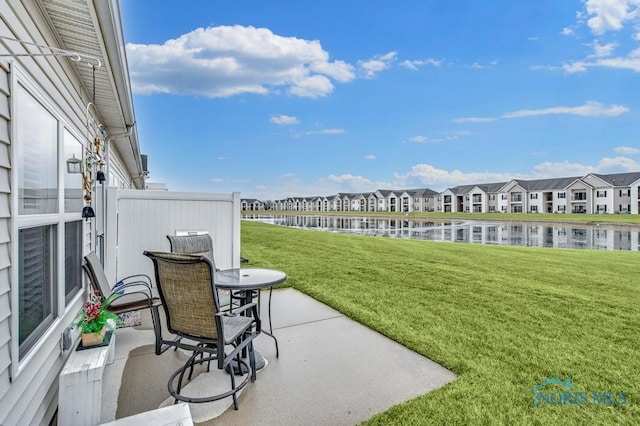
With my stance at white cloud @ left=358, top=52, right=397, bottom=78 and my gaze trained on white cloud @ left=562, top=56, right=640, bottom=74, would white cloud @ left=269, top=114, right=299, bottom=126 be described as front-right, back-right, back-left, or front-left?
back-left

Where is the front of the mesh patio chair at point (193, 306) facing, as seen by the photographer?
facing away from the viewer and to the right of the viewer

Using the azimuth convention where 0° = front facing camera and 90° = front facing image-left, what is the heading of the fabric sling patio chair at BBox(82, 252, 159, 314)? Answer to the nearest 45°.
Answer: approximately 270°

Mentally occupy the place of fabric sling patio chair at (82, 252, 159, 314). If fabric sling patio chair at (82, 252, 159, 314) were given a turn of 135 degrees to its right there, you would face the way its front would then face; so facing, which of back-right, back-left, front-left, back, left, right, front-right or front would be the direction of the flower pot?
front-left

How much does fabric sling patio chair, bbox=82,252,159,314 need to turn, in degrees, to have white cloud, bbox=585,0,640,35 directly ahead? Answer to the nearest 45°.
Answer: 0° — it already faces it

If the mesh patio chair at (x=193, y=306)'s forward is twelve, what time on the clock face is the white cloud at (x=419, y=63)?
The white cloud is roughly at 12 o'clock from the mesh patio chair.

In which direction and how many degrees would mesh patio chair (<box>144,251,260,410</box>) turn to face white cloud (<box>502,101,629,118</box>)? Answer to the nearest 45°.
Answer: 0° — it already faces it

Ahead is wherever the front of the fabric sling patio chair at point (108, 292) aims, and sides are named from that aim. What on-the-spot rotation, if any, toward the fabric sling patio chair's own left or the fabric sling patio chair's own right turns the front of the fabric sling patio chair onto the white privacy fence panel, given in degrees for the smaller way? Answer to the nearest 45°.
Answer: approximately 90° to the fabric sling patio chair's own left

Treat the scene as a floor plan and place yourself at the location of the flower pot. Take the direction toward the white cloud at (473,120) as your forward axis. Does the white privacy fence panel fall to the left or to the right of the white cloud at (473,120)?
left
